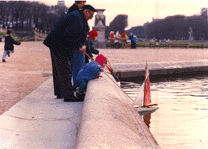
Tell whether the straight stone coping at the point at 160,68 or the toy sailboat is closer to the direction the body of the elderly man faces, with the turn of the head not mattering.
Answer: the toy sailboat

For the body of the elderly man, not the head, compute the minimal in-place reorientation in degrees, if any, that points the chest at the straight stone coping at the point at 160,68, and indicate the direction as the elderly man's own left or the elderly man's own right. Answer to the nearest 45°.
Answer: approximately 45° to the elderly man's own left

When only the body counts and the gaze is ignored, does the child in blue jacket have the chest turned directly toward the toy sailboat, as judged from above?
yes

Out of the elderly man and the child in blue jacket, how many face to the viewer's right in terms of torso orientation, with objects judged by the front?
2

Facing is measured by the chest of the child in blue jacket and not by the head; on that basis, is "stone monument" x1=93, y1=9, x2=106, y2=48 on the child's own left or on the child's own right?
on the child's own left

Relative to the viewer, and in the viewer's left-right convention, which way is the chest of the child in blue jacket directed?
facing to the right of the viewer

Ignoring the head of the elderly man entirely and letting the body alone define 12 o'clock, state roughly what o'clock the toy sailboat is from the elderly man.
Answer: The toy sailboat is roughly at 12 o'clock from the elderly man.

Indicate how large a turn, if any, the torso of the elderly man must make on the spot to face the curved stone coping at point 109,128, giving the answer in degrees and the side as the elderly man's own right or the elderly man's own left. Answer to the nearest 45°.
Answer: approximately 90° to the elderly man's own right

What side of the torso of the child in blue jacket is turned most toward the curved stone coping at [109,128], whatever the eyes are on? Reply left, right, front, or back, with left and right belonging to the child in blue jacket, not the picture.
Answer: right

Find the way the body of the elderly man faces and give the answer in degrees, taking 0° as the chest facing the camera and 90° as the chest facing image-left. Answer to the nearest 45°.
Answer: approximately 270°

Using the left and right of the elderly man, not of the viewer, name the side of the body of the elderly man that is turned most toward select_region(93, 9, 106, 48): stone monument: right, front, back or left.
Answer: left
